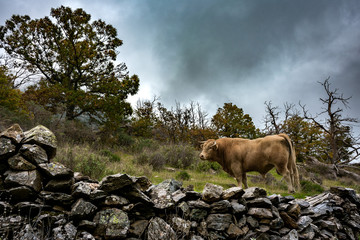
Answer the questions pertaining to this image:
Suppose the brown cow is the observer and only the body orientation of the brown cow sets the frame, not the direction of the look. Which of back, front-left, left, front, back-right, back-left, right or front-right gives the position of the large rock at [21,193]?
front-left

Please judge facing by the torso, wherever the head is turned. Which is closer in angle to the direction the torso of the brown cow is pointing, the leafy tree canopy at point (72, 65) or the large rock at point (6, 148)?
the leafy tree canopy

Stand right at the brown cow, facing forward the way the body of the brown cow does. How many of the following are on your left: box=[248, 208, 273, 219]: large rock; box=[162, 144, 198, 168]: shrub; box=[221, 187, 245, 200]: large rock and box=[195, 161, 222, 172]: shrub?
2

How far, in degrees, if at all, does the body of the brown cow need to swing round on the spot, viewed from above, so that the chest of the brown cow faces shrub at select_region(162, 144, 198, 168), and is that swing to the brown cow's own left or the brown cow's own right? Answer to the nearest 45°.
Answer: approximately 45° to the brown cow's own right

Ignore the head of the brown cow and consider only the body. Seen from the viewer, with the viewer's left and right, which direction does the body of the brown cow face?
facing to the left of the viewer

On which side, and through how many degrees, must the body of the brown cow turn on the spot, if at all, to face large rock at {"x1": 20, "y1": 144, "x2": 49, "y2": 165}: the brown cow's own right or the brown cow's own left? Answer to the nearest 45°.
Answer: approximately 45° to the brown cow's own left

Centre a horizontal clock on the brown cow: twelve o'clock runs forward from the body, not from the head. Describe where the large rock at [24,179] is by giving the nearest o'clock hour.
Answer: The large rock is roughly at 10 o'clock from the brown cow.

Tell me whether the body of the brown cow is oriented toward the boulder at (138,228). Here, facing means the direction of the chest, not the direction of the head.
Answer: no

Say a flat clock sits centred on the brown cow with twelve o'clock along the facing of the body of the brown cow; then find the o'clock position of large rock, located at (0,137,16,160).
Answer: The large rock is roughly at 10 o'clock from the brown cow.

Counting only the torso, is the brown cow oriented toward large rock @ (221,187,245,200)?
no

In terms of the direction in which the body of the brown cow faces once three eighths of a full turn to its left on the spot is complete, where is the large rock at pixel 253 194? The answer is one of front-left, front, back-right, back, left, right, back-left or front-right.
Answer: front-right

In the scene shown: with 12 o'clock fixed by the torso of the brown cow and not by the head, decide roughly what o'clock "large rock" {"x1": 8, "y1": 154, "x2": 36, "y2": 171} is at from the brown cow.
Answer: The large rock is roughly at 10 o'clock from the brown cow.
